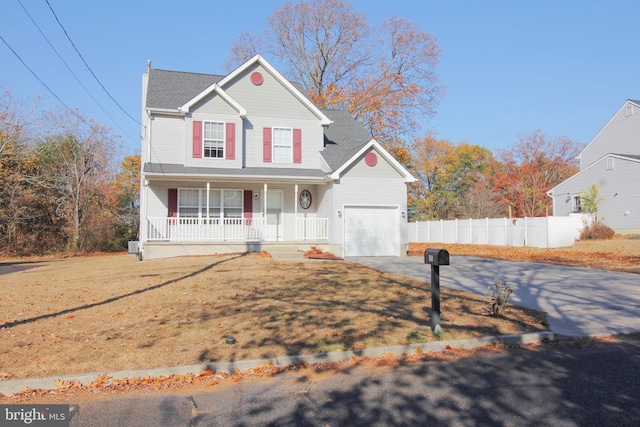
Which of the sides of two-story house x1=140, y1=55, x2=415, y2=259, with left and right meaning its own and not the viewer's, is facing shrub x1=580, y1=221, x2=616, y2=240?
left

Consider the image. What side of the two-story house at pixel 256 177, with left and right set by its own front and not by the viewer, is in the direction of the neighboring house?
left

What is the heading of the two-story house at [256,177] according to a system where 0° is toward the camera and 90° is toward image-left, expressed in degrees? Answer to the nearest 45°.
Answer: approximately 0°

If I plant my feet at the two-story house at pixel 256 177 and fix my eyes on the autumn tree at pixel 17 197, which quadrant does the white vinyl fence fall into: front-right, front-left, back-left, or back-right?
back-right

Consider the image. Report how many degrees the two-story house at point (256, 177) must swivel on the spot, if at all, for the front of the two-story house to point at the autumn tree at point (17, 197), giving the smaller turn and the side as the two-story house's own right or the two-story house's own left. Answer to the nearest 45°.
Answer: approximately 135° to the two-story house's own right

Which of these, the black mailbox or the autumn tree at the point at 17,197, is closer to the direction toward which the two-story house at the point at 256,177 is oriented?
the black mailbox

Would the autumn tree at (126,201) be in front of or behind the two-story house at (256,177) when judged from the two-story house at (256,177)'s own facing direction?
behind
